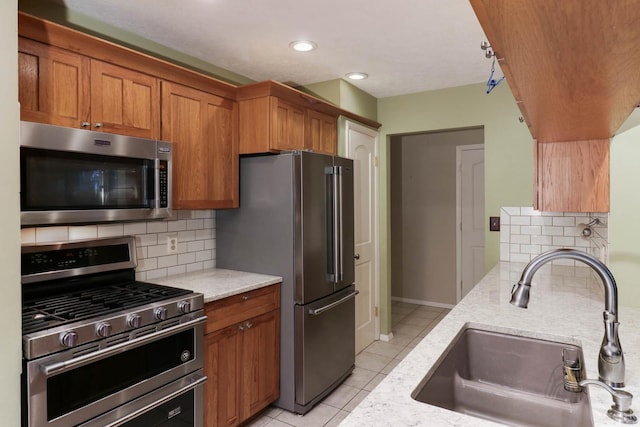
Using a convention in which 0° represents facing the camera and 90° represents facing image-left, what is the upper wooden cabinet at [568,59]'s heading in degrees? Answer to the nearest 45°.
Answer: approximately 90°

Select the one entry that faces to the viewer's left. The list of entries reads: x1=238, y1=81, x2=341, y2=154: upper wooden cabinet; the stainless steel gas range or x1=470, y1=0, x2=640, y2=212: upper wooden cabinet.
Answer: x1=470, y1=0, x2=640, y2=212: upper wooden cabinet

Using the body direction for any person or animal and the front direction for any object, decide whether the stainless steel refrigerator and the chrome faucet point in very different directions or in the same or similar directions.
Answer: very different directions

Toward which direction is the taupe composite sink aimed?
to the viewer's left

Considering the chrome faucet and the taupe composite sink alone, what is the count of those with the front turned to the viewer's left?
2

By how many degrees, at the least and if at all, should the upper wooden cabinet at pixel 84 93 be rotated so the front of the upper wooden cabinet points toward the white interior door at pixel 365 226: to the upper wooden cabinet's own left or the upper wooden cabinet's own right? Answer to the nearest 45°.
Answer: approximately 45° to the upper wooden cabinet's own left

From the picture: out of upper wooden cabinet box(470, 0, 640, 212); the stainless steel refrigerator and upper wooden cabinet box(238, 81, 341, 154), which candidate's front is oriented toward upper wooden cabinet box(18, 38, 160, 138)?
upper wooden cabinet box(470, 0, 640, 212)

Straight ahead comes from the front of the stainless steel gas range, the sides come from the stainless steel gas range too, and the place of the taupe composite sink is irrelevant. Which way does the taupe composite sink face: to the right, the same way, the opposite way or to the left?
the opposite way

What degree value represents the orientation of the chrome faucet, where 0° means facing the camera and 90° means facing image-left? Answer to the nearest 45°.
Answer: approximately 90°

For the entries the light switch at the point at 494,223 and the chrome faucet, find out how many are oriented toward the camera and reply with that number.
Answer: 1

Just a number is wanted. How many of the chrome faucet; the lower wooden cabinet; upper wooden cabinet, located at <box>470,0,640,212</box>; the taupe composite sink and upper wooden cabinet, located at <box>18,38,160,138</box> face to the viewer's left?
3

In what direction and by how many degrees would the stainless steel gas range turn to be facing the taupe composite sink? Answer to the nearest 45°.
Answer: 0° — it already faces it

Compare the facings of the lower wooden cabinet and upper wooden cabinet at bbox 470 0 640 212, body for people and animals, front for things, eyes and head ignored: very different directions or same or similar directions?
very different directions

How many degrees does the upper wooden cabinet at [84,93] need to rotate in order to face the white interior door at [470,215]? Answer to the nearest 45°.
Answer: approximately 45° to its left
